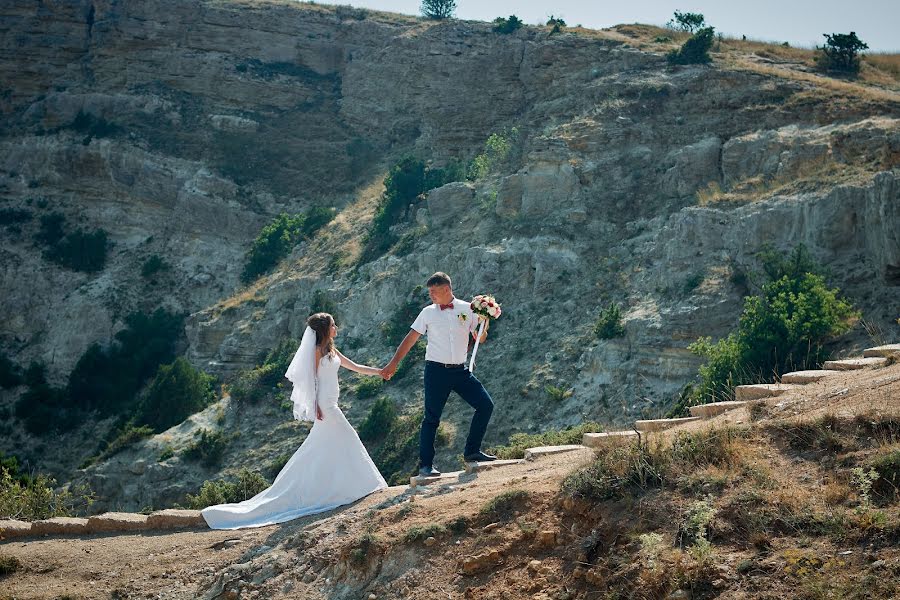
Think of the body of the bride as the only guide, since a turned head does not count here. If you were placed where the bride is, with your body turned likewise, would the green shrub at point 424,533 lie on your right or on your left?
on your right

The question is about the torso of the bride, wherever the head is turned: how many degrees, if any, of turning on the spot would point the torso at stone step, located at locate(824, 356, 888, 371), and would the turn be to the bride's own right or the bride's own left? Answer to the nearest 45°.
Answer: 0° — they already face it

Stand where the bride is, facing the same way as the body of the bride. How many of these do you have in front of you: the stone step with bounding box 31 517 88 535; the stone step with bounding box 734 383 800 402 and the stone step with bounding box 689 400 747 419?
2

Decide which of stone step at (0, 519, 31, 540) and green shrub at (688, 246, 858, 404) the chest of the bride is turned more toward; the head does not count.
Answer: the green shrub

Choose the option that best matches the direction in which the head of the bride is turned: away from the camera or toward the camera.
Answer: away from the camera

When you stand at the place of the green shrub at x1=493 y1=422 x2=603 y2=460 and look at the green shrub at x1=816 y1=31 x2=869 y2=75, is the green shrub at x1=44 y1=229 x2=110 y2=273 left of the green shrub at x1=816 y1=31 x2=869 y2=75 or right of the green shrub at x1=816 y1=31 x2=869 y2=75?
left

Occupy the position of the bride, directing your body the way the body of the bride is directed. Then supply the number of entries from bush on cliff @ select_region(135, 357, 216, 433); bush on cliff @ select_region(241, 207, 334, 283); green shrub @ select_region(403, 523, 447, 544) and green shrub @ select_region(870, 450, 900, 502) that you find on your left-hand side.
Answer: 2

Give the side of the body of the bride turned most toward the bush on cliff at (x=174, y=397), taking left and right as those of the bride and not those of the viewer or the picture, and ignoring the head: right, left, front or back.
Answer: left

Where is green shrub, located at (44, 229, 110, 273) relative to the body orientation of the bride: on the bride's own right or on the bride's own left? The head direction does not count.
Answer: on the bride's own left

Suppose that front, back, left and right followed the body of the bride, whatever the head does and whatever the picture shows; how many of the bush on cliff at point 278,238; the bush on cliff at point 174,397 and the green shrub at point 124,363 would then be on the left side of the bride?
3

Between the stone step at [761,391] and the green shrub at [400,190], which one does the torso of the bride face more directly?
the stone step

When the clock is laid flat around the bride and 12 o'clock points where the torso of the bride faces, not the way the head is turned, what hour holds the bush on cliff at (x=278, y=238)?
The bush on cliff is roughly at 9 o'clock from the bride.

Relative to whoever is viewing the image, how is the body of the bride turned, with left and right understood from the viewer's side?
facing to the right of the viewer
